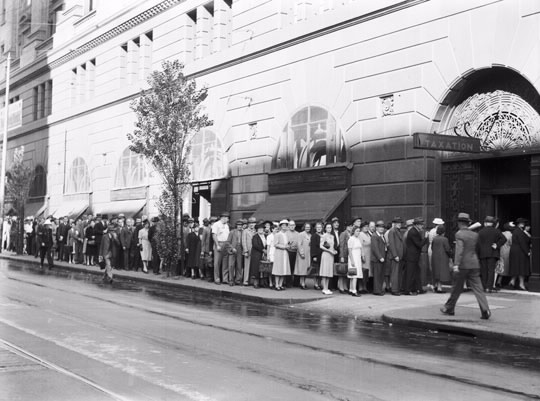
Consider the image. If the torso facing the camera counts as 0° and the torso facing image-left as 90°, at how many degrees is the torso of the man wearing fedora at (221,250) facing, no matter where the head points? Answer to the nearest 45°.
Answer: approximately 315°

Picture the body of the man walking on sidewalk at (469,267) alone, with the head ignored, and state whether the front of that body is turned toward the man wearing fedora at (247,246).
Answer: yes

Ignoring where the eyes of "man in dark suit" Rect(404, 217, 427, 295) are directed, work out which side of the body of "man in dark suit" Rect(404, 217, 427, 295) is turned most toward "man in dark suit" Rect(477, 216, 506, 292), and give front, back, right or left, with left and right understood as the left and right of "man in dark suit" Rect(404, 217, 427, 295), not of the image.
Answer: front

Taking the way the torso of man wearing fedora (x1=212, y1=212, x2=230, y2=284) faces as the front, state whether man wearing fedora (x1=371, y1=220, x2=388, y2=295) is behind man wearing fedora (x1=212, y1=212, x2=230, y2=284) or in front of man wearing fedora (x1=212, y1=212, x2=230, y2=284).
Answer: in front

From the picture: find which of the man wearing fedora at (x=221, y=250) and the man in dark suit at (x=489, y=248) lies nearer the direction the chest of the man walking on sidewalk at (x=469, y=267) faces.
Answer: the man wearing fedora

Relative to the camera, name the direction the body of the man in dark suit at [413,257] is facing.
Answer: to the viewer's right

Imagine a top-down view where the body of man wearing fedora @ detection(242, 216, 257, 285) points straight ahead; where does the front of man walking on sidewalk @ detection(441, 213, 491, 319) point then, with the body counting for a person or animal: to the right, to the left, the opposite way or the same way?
the opposite way

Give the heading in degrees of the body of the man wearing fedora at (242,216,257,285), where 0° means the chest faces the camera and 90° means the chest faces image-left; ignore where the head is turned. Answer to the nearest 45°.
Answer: approximately 315°

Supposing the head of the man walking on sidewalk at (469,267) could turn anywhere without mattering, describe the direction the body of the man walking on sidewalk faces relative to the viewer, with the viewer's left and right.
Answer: facing away from the viewer and to the left of the viewer
